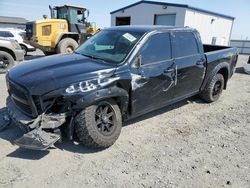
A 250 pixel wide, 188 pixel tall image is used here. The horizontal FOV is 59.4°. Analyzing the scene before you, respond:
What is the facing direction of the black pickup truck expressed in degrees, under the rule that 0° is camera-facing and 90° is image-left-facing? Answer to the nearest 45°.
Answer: approximately 45°

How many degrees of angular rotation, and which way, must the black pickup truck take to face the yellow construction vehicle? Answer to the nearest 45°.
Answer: approximately 135° to its right

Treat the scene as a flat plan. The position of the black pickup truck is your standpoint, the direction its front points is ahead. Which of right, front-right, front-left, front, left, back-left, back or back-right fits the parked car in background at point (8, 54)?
right
